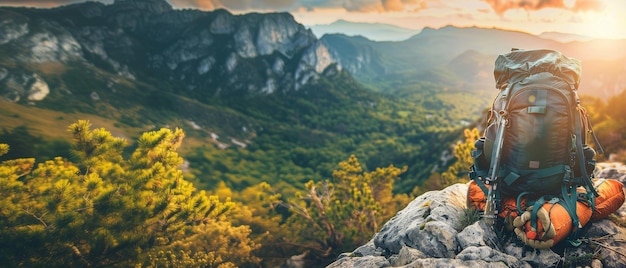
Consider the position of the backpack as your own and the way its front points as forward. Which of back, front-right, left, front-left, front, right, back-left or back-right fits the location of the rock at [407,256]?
front-right

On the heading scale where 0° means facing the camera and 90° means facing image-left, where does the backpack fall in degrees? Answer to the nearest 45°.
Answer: approximately 0°

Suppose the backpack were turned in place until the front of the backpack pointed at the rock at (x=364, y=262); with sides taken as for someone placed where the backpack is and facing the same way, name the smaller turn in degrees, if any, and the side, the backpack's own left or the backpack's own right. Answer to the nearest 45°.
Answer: approximately 45° to the backpack's own right

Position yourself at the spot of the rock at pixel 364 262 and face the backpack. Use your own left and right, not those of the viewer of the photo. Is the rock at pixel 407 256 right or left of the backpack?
right
